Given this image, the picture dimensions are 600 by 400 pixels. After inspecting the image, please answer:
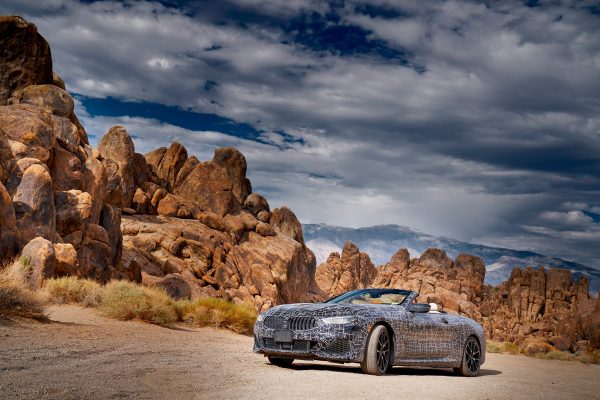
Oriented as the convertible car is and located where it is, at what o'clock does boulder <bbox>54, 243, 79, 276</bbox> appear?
The boulder is roughly at 3 o'clock from the convertible car.

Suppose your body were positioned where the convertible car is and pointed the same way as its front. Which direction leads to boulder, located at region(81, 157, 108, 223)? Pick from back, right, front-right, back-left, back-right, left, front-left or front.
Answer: right

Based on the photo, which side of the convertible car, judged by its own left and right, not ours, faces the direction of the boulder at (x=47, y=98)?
right

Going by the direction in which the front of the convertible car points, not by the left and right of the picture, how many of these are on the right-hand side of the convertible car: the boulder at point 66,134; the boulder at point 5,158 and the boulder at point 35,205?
3

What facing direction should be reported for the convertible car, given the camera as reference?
facing the viewer and to the left of the viewer

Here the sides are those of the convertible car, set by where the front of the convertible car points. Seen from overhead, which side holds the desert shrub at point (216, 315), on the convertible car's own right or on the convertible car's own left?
on the convertible car's own right

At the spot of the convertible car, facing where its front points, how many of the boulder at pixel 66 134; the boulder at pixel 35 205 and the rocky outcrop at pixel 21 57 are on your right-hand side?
3

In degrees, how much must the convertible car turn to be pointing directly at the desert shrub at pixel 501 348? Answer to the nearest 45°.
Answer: approximately 135° to its right

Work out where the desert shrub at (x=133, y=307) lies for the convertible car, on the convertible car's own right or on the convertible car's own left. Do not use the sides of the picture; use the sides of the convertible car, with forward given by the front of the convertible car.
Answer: on the convertible car's own right

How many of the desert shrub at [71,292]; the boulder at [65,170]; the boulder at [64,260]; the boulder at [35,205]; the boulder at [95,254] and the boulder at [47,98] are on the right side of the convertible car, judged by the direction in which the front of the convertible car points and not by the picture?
6

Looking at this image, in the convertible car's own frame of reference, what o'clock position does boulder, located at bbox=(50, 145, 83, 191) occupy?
The boulder is roughly at 3 o'clock from the convertible car.

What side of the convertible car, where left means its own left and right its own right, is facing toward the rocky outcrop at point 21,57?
right

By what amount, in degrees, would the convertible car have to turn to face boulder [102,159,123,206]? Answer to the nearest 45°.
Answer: approximately 90° to its right
